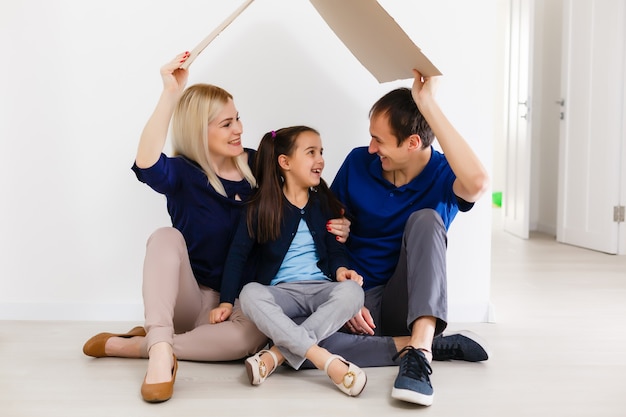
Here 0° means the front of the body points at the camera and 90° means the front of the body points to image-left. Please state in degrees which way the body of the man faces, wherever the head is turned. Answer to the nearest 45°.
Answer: approximately 0°

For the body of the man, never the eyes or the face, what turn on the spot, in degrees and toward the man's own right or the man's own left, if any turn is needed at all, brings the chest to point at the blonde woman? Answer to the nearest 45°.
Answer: approximately 90° to the man's own right

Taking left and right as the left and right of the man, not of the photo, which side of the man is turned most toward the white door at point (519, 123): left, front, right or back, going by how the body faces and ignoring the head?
back

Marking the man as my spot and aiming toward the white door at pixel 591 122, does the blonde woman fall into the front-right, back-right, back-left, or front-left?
back-left

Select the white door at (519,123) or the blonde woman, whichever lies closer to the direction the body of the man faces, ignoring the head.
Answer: the blonde woman

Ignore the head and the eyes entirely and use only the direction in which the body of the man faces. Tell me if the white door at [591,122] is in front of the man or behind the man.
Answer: behind

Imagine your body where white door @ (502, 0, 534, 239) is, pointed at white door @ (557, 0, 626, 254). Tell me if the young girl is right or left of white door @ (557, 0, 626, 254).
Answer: right

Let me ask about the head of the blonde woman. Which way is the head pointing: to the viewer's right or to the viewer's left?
to the viewer's right
